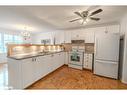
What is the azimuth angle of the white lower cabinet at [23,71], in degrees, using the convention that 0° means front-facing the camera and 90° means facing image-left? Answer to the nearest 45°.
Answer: approximately 315°

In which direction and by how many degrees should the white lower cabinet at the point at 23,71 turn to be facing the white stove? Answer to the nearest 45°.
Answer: approximately 90° to its left

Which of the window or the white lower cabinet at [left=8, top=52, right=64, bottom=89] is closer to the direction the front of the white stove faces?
the white lower cabinet

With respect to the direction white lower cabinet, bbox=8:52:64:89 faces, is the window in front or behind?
behind

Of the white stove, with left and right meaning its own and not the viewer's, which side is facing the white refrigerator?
left

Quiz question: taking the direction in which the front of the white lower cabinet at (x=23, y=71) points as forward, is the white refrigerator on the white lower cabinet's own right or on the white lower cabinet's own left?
on the white lower cabinet's own left

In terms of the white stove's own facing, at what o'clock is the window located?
The window is roughly at 2 o'clock from the white stove.
